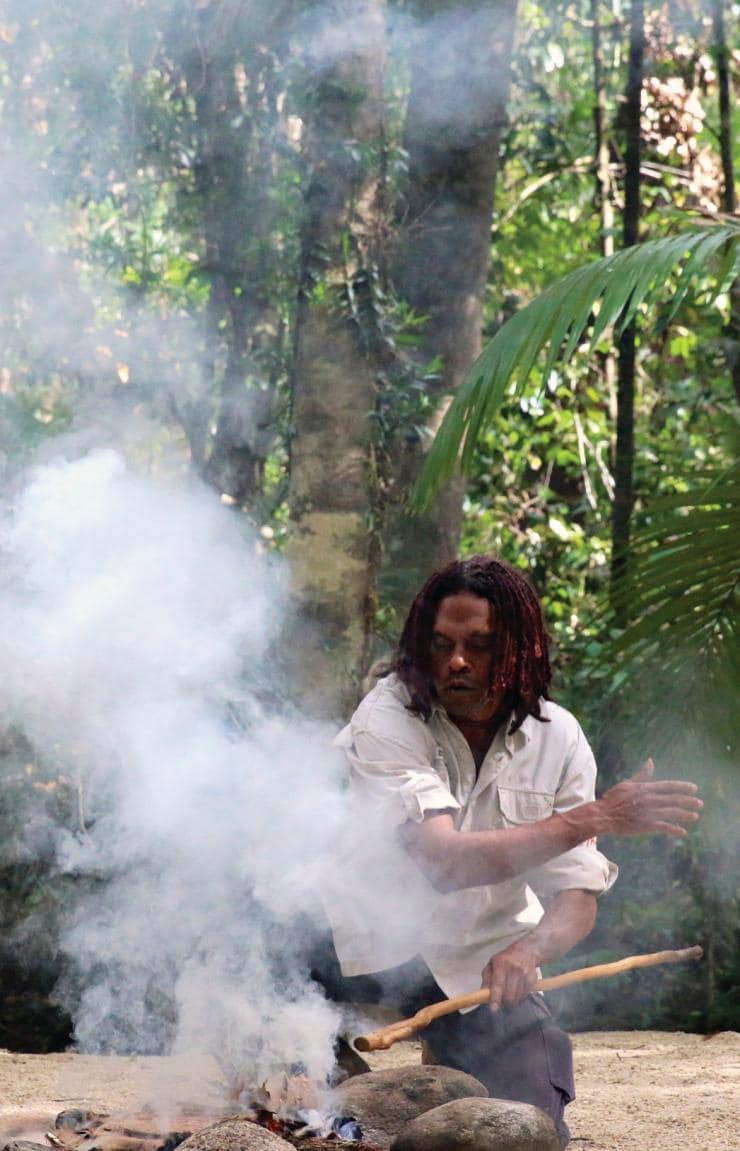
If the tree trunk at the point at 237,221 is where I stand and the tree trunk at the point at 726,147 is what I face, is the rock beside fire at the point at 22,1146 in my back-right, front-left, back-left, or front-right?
back-right

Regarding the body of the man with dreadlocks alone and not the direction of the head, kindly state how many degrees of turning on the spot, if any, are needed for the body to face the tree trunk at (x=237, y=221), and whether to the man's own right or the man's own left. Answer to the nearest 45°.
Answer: approximately 180°

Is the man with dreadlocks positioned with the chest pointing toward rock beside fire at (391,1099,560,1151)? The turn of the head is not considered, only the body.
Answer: yes

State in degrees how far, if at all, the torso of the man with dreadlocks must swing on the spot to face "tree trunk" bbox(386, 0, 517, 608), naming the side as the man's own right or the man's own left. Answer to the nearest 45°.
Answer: approximately 180°

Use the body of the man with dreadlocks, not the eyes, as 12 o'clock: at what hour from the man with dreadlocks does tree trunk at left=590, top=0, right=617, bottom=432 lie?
The tree trunk is roughly at 6 o'clock from the man with dreadlocks.

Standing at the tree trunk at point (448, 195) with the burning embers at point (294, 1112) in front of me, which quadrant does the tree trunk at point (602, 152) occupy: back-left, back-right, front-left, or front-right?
back-left

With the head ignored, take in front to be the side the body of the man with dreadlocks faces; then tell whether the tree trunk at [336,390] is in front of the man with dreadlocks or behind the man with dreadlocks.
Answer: behind

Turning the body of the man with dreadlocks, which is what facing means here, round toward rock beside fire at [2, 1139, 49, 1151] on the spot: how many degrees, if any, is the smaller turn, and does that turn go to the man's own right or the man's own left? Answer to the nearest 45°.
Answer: approximately 45° to the man's own right

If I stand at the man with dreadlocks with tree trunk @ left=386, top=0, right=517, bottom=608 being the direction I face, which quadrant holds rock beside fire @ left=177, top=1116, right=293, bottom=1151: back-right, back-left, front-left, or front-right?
back-left
